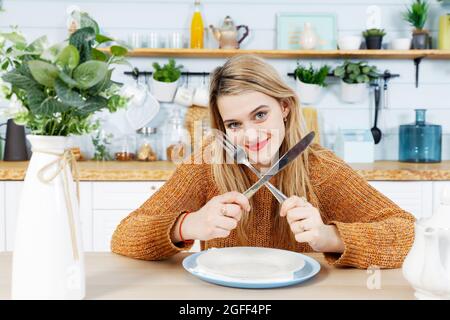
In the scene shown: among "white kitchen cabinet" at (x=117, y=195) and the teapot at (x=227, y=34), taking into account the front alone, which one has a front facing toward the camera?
the white kitchen cabinet

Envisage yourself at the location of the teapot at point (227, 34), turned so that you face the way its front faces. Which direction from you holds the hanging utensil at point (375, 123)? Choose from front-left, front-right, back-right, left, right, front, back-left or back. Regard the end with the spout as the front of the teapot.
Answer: back

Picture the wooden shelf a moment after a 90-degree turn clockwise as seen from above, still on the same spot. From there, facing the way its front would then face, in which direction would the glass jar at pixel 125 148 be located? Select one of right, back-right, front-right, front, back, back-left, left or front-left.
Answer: front

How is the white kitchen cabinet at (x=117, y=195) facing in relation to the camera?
toward the camera

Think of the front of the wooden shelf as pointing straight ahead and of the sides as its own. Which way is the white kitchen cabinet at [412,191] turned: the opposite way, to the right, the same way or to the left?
the same way

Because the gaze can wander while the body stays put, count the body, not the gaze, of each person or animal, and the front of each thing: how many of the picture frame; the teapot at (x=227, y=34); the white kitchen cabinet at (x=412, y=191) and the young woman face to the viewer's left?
1

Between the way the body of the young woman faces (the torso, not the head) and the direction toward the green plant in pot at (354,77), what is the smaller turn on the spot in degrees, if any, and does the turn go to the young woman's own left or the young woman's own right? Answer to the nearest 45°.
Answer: approximately 180°

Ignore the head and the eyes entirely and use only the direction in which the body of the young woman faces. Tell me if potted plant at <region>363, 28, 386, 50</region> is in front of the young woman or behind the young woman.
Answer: behind

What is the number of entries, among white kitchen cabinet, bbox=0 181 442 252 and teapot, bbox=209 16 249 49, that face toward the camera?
1

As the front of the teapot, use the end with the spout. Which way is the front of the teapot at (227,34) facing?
to the viewer's left

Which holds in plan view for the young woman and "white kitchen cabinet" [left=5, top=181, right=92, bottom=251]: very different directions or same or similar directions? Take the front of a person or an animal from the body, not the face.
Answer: same or similar directions

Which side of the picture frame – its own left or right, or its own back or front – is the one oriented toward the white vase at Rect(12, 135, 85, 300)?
front

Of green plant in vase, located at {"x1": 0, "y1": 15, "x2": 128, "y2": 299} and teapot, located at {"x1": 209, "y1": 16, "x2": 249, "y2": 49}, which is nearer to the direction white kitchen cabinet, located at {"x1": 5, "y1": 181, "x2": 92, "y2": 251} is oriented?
the green plant in vase

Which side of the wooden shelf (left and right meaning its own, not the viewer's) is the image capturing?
front

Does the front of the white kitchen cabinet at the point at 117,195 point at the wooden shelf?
no

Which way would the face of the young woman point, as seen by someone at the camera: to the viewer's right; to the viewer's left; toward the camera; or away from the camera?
toward the camera

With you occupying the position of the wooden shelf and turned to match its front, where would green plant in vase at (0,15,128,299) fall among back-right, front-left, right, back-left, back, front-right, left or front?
front

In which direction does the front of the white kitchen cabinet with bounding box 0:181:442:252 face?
toward the camera
